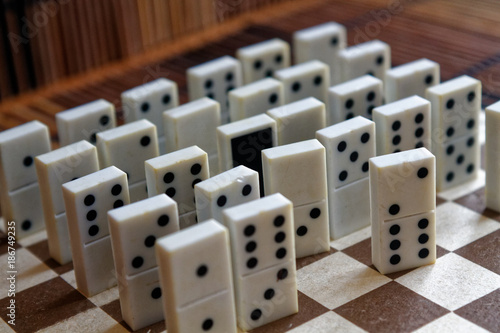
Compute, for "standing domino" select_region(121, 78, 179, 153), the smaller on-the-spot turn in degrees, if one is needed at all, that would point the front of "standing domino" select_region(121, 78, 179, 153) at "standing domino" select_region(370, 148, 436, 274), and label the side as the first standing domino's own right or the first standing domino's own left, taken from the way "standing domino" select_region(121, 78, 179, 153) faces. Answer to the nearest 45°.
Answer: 0° — it already faces it

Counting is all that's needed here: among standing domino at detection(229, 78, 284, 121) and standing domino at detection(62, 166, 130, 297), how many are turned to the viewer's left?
0

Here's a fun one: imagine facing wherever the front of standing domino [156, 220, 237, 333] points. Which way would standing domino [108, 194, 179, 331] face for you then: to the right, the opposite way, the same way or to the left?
the same way

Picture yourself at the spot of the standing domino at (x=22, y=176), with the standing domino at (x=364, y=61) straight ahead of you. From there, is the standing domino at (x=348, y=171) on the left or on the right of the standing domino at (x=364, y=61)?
right

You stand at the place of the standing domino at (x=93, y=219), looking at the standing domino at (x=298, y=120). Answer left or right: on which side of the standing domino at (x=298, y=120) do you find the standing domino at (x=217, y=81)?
left

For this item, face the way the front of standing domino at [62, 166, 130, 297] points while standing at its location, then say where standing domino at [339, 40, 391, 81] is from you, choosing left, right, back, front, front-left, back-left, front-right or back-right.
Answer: left

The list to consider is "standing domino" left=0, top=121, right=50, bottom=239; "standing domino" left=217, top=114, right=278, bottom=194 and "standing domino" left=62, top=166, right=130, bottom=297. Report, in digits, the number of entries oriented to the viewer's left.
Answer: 0

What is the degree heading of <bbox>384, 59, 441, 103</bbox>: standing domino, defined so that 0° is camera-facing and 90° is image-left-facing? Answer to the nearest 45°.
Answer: approximately 315°

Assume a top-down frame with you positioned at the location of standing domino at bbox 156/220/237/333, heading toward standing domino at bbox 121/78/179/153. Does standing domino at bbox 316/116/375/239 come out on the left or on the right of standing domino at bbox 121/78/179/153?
right

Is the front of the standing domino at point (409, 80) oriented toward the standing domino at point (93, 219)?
no

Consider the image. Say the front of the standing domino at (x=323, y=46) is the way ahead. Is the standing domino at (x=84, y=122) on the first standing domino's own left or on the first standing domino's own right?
on the first standing domino's own right

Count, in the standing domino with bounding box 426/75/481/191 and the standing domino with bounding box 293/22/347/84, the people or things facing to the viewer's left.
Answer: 0

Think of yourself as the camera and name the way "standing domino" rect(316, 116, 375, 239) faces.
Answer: facing the viewer and to the right of the viewer

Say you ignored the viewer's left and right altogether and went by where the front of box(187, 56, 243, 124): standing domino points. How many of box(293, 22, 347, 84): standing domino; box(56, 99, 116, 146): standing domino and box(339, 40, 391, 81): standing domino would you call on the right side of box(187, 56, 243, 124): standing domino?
1

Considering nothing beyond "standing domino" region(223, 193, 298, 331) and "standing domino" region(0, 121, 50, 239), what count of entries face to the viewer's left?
0

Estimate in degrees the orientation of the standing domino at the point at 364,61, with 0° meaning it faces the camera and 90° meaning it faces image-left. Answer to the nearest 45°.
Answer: approximately 315°

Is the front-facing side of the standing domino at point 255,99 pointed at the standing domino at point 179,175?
no

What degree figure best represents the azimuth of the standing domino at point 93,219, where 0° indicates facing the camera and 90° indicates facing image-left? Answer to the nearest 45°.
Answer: approximately 315°

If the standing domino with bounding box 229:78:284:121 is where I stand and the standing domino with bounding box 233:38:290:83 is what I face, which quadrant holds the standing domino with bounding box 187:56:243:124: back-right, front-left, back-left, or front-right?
front-left
